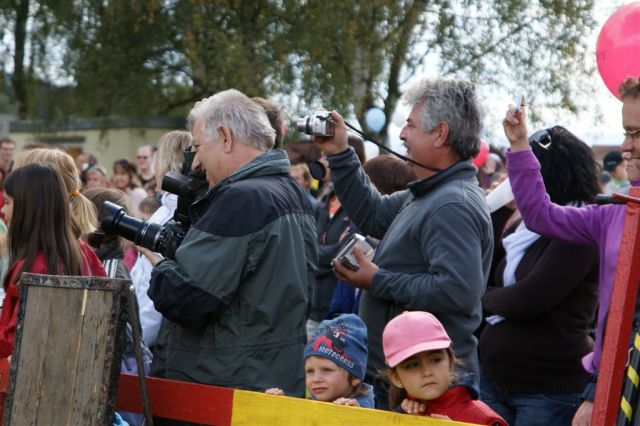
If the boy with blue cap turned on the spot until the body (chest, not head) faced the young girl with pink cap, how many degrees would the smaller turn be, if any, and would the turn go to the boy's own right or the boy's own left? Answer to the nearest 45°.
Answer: approximately 90° to the boy's own left

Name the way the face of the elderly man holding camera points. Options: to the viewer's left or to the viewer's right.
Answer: to the viewer's left

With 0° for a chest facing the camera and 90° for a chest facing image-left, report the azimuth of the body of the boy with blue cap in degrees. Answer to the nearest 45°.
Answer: approximately 45°

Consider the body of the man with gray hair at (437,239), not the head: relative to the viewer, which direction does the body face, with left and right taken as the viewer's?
facing to the left of the viewer

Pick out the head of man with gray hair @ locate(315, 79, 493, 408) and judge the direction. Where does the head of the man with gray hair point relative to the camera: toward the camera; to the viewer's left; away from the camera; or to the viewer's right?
to the viewer's left
